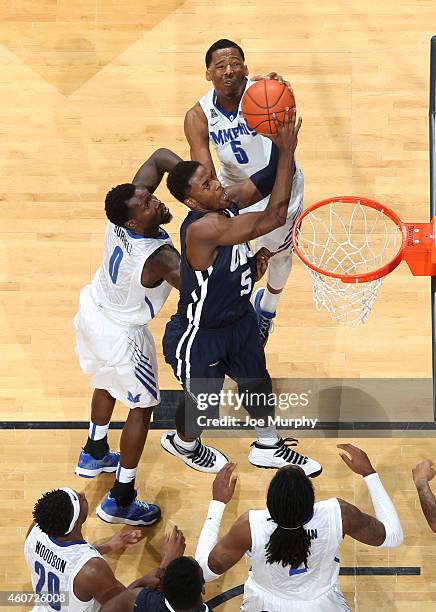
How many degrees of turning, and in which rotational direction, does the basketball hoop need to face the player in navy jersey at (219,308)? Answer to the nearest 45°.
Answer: approximately 45° to its left

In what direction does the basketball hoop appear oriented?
to the viewer's left
